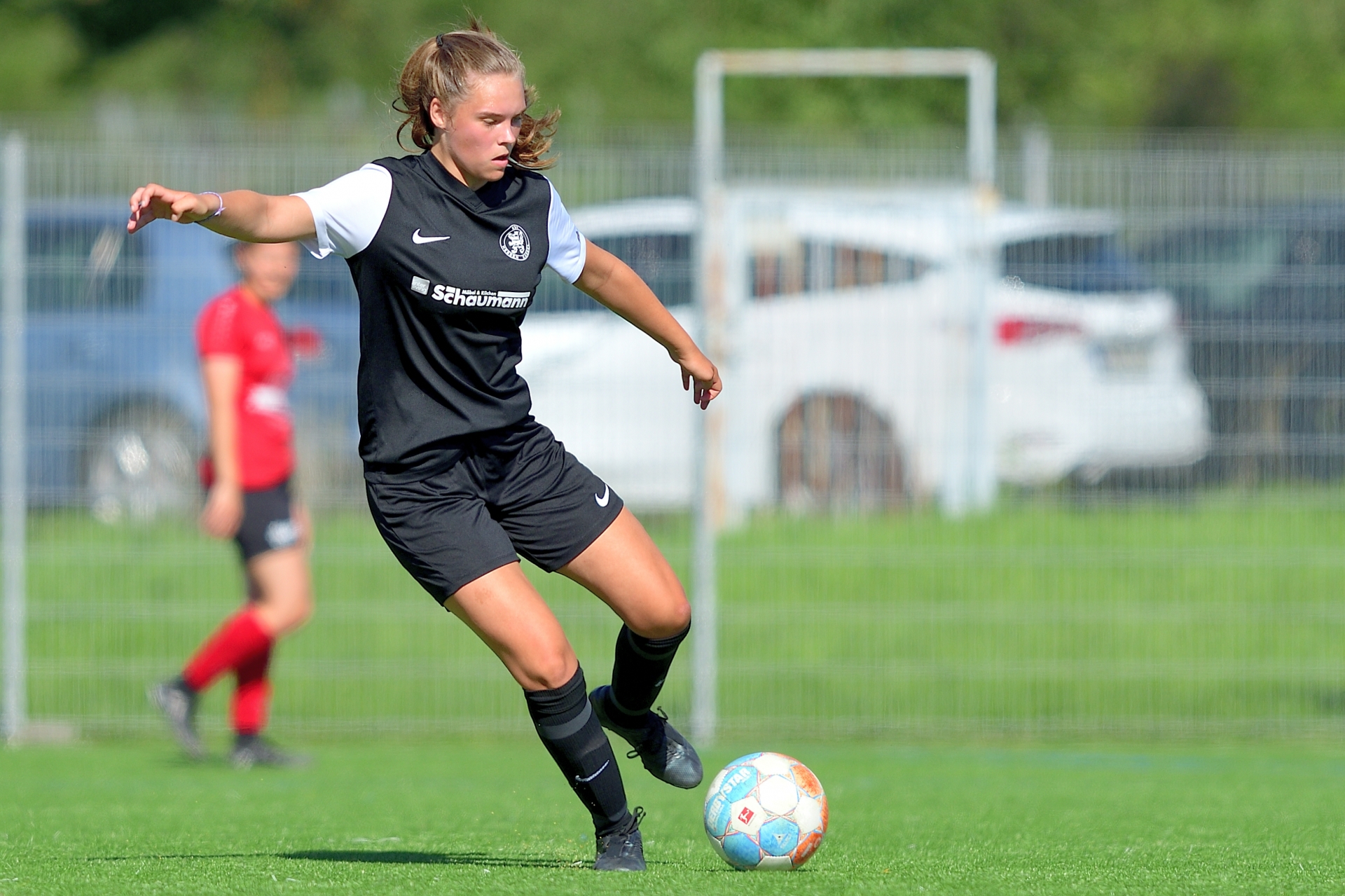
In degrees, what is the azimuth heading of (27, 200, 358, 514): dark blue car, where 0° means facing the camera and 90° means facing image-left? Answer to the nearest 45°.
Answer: approximately 135°

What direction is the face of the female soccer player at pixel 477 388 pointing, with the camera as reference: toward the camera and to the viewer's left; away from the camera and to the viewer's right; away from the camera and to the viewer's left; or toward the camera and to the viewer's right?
toward the camera and to the viewer's right

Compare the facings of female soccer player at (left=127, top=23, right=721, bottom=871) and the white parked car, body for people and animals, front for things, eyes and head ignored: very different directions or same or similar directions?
very different directions

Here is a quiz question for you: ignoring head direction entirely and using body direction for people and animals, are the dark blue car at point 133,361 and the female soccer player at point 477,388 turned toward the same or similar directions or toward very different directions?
very different directions

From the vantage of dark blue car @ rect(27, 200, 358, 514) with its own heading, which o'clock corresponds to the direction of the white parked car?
The white parked car is roughly at 5 o'clock from the dark blue car.

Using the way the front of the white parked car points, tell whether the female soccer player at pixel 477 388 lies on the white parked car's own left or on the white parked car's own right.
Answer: on the white parked car's own left

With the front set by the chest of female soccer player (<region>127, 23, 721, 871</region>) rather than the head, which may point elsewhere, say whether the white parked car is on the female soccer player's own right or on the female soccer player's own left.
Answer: on the female soccer player's own left

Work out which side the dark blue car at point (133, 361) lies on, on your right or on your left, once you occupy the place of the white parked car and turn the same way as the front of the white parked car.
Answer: on your left

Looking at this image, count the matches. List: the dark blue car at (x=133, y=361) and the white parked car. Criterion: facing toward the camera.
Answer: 0

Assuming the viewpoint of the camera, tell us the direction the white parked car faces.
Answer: facing away from the viewer and to the left of the viewer

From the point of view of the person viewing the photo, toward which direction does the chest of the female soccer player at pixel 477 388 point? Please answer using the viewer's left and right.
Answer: facing the viewer and to the right of the viewer

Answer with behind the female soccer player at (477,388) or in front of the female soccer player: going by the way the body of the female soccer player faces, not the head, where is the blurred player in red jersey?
behind
